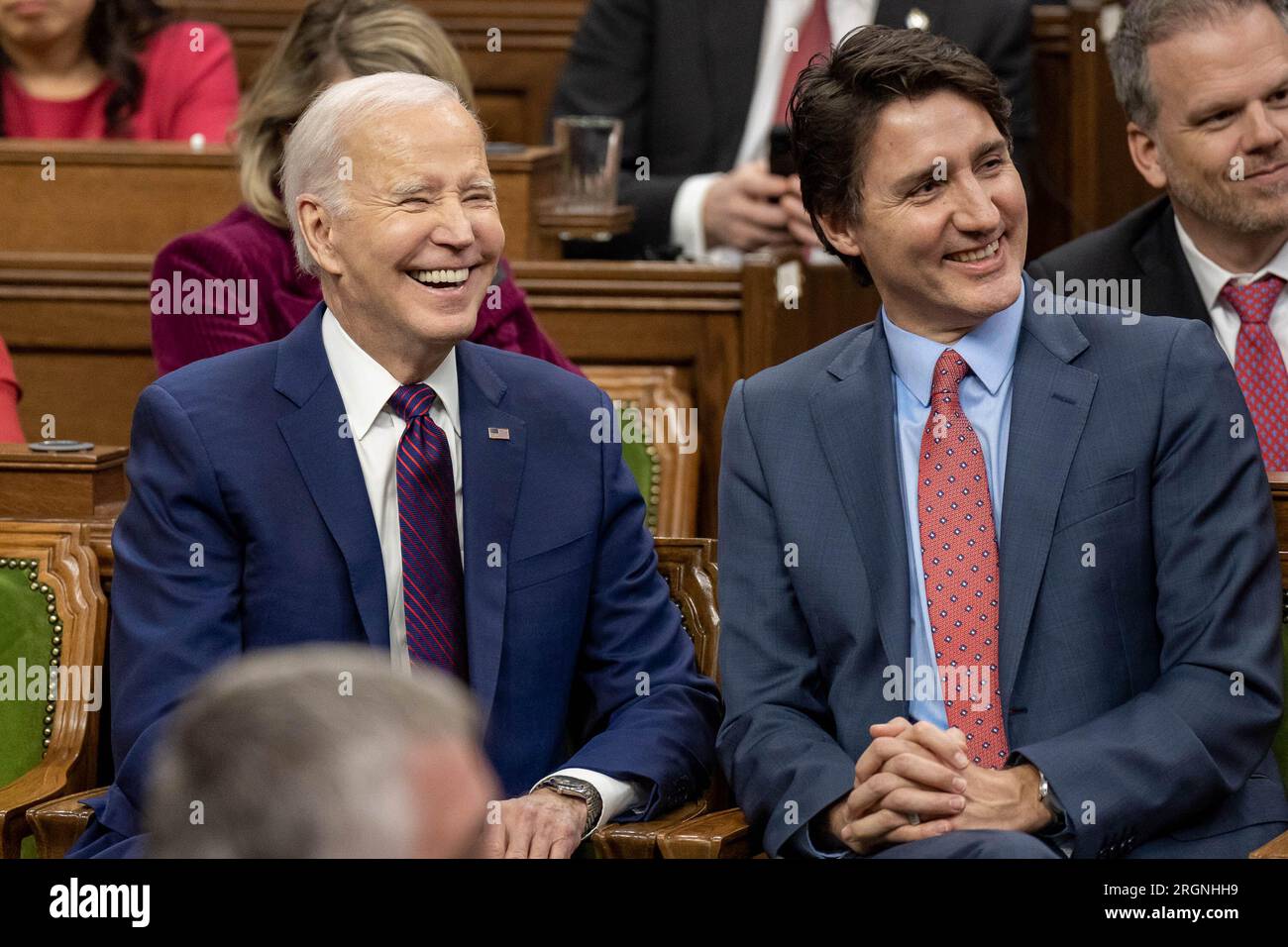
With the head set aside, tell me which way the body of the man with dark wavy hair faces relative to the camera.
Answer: toward the camera

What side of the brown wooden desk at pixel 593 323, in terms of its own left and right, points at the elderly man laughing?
front

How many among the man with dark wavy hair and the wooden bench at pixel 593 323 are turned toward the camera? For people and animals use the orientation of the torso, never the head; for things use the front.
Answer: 2

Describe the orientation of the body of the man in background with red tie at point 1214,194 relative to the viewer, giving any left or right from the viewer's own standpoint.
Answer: facing the viewer and to the right of the viewer

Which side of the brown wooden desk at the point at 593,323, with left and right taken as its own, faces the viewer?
front

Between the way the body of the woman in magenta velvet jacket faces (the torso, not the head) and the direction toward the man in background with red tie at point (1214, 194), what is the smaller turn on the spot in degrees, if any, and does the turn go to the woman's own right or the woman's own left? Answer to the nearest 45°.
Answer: approximately 45° to the woman's own left

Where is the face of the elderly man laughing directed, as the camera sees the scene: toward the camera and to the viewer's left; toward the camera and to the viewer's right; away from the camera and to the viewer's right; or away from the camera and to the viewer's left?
toward the camera and to the viewer's right

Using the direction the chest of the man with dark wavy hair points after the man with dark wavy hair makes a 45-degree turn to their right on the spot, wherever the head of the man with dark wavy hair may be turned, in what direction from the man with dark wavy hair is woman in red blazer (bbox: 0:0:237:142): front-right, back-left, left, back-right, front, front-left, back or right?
right

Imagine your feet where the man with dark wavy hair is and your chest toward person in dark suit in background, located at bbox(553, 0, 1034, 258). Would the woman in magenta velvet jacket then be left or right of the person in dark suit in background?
left

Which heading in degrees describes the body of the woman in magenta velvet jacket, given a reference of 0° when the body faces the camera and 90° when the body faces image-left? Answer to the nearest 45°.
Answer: approximately 315°
